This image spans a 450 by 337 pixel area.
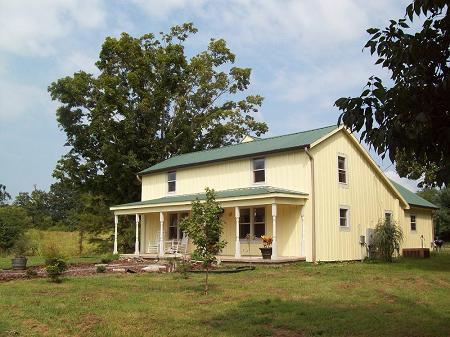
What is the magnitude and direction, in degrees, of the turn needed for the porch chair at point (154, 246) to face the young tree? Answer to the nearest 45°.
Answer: approximately 45° to its left

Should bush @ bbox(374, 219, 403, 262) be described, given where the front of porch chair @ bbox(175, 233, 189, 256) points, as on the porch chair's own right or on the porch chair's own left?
on the porch chair's own left

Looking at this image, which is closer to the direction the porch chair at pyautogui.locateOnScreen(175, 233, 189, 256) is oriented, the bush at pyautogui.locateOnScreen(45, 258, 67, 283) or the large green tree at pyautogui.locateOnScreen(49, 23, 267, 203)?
the bush

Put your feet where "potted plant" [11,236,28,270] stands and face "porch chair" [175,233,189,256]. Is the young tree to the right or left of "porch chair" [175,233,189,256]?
right

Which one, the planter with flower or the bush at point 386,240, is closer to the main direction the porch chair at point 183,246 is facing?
the planter with flower

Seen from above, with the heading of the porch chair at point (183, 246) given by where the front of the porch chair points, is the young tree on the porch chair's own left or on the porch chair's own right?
on the porch chair's own left

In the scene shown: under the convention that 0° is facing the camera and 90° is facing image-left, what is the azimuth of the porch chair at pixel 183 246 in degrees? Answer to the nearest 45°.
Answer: approximately 45°

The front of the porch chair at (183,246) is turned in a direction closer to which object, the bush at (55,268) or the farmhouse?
the bush
